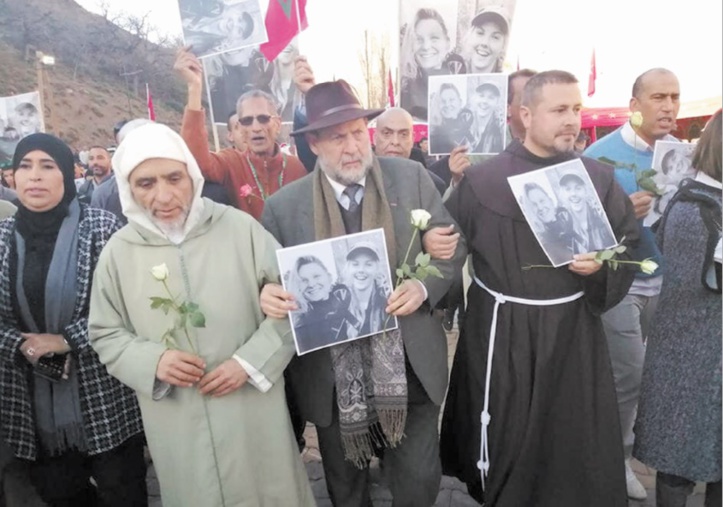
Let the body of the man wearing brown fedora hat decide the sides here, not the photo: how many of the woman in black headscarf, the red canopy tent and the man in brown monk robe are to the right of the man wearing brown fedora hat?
1

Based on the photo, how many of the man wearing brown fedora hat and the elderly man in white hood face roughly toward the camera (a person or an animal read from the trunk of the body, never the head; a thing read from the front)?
2

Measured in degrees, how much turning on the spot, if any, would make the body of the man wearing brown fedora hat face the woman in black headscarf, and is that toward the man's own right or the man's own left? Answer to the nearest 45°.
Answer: approximately 90° to the man's own right

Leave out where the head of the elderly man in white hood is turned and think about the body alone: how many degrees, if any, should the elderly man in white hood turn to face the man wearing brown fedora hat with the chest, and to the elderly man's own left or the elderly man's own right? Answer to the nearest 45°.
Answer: approximately 90° to the elderly man's own left

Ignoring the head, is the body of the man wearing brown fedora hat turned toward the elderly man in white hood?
no

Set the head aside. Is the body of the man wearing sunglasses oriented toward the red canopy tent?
no

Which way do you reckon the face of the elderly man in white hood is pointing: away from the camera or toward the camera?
toward the camera

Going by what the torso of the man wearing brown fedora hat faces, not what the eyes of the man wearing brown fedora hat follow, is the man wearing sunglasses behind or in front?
behind

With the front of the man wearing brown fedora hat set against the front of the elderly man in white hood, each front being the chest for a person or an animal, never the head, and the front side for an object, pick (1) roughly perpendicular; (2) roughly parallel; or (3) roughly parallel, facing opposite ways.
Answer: roughly parallel

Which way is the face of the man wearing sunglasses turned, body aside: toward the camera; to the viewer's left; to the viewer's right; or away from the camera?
toward the camera

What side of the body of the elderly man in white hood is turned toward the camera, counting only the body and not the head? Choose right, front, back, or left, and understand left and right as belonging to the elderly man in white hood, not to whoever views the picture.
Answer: front

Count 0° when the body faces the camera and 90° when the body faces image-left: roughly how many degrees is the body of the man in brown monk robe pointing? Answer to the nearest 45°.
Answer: approximately 315°

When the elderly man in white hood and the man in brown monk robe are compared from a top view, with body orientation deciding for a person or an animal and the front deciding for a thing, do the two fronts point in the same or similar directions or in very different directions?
same or similar directions

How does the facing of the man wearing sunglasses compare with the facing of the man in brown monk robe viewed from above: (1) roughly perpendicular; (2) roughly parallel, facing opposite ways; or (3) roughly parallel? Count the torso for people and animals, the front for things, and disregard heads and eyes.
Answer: roughly parallel

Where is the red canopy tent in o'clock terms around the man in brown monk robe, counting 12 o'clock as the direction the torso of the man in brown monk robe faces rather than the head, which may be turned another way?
The red canopy tent is roughly at 8 o'clock from the man in brown monk robe.

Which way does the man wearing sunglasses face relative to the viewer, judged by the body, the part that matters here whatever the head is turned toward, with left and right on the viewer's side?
facing the viewer

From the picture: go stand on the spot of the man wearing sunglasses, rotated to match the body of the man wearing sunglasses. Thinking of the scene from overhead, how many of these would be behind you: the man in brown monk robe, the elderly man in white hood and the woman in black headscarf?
0

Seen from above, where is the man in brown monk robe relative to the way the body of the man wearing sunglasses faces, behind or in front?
in front
